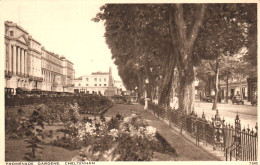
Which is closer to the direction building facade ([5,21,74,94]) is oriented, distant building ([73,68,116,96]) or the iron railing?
the iron railing

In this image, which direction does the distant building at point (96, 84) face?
toward the camera

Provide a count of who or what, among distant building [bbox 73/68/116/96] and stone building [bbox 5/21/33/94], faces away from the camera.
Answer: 0

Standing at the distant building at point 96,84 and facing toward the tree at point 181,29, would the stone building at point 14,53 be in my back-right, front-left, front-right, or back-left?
front-right

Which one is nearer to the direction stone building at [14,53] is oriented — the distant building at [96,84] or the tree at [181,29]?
the tree

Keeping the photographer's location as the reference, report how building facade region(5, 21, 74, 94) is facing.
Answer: facing the viewer and to the right of the viewer

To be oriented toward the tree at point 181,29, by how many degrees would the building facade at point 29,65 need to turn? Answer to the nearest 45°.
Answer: approximately 45° to its right
